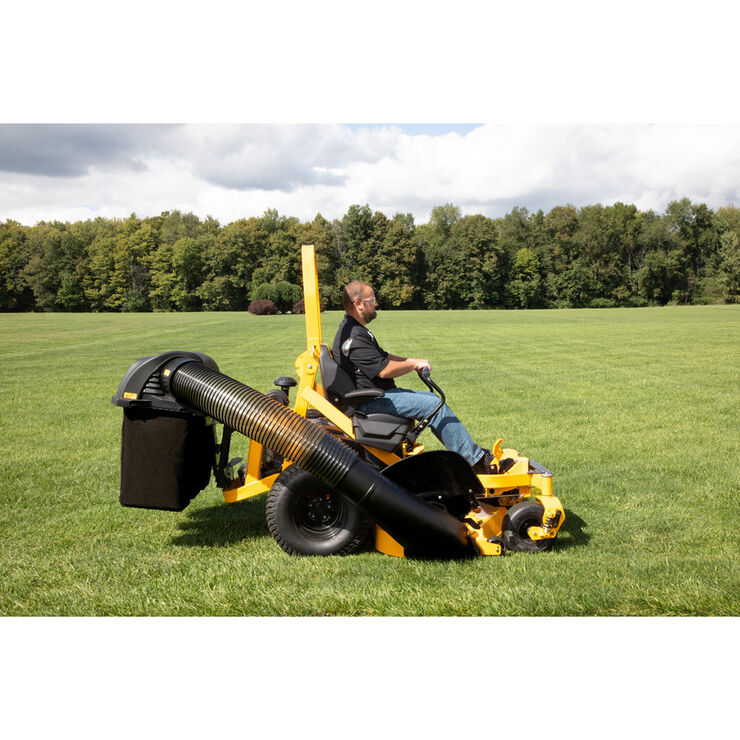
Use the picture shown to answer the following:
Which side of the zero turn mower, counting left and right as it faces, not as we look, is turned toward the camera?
right
